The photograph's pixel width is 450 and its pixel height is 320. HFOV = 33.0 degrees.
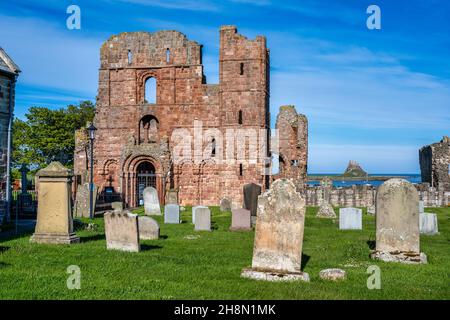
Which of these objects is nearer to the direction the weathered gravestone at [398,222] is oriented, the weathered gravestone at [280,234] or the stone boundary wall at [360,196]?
the weathered gravestone

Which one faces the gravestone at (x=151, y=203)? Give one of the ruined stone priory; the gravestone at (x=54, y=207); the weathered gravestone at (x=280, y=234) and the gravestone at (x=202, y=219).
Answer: the ruined stone priory

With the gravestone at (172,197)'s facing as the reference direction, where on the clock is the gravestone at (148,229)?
the gravestone at (148,229) is roughly at 12 o'clock from the gravestone at (172,197).

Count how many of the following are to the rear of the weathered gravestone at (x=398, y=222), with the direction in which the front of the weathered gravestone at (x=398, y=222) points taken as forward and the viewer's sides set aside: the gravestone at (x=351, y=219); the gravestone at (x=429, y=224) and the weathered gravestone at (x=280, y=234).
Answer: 2

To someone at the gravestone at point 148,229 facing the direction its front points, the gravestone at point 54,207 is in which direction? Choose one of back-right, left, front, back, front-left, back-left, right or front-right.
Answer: front-right

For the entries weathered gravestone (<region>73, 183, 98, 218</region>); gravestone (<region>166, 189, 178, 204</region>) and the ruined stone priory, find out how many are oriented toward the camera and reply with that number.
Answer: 3

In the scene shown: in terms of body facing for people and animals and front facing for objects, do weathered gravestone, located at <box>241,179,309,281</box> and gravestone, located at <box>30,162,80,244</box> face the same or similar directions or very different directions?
same or similar directions

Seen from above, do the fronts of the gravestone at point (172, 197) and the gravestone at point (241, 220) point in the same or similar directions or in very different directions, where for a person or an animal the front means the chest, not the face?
same or similar directions

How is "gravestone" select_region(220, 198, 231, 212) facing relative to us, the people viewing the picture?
facing the viewer

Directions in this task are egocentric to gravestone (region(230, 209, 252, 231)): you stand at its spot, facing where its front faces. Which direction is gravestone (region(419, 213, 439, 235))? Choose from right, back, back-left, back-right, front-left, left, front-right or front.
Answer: left

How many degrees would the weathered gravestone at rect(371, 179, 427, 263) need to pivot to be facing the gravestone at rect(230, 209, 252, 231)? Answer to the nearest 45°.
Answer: approximately 135° to its right

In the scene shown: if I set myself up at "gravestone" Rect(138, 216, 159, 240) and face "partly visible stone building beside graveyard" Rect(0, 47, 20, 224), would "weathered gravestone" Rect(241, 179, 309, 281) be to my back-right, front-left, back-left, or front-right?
back-left

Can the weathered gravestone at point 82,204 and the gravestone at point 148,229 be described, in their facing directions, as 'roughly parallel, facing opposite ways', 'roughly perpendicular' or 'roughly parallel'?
roughly parallel

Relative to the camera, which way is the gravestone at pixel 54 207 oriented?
toward the camera

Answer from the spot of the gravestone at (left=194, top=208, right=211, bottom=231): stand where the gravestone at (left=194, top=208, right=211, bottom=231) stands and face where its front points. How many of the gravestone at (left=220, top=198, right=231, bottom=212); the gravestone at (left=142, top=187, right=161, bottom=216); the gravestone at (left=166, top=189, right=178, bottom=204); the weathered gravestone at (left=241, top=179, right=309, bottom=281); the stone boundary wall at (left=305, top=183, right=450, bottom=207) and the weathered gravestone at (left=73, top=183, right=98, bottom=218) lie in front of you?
1

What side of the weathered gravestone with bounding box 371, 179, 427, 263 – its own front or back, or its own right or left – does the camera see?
front
